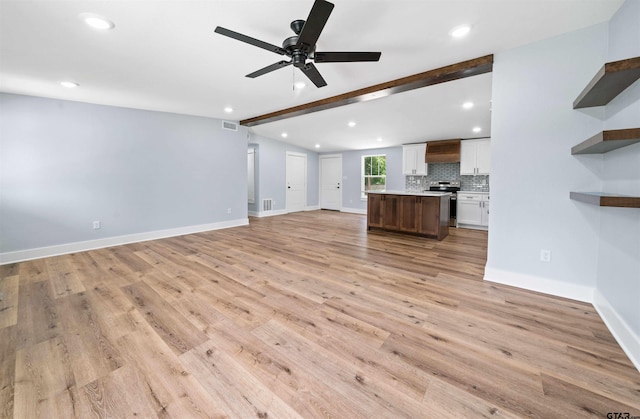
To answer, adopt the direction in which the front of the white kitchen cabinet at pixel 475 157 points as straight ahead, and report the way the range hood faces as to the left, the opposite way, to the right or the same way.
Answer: the same way

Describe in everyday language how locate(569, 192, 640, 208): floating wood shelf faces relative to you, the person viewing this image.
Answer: facing the viewer and to the left of the viewer

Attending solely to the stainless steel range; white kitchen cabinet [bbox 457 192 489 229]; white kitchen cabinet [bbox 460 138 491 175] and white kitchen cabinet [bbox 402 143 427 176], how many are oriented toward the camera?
4

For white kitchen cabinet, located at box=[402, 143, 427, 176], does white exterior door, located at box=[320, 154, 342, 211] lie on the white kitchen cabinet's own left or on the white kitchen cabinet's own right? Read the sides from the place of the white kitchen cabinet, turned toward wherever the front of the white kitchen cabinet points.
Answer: on the white kitchen cabinet's own right

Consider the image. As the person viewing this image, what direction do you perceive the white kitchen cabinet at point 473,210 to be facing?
facing the viewer

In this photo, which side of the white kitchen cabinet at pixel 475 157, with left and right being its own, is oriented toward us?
front

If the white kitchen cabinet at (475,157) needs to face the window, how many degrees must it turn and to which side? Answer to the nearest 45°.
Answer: approximately 90° to its right

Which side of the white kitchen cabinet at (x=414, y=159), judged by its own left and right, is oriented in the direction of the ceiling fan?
front

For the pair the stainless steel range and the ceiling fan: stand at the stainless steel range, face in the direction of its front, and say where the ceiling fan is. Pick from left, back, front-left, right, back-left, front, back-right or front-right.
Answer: front

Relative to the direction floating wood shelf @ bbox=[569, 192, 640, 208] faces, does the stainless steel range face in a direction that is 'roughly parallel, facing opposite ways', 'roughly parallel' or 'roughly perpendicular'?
roughly perpendicular
